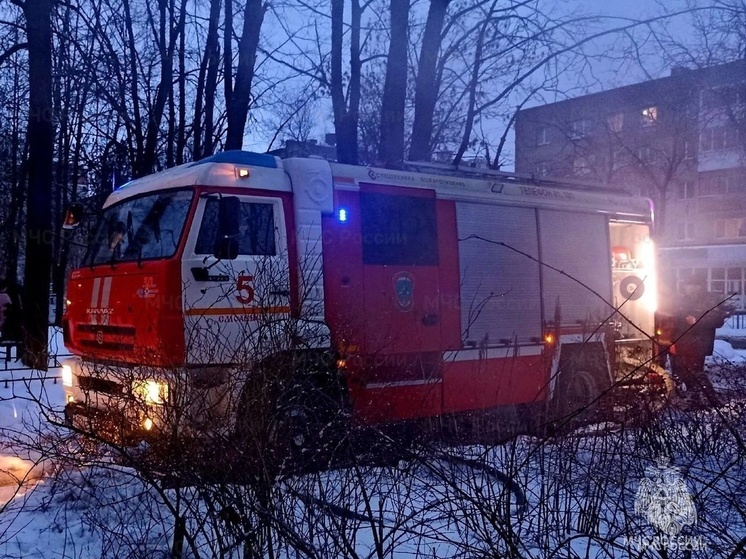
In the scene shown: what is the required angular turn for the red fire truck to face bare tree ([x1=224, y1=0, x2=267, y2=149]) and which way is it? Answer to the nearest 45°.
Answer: approximately 135° to its right

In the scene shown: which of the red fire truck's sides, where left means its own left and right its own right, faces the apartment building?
back

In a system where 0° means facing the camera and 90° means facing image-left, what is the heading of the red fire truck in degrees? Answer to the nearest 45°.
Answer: approximately 45°
